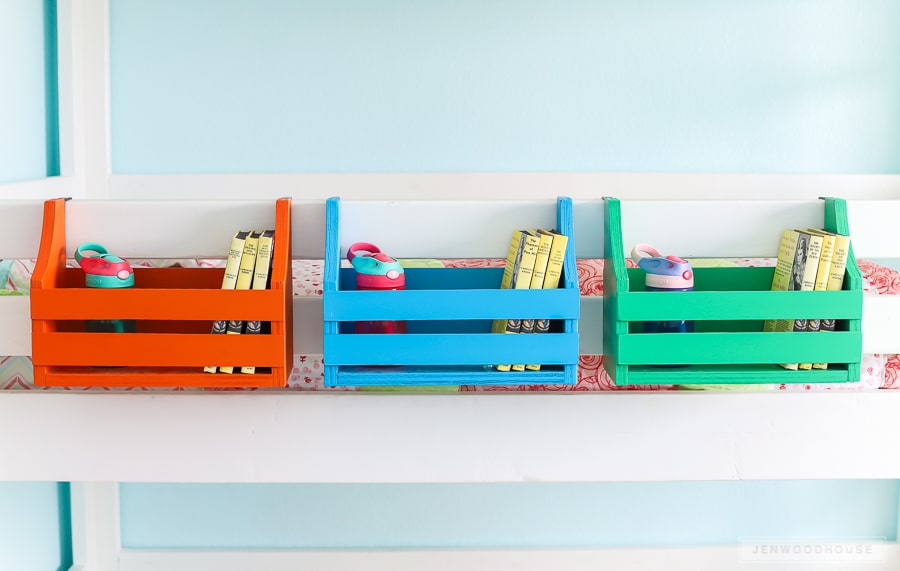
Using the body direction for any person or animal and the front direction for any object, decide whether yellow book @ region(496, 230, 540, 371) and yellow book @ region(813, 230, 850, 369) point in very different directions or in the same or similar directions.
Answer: same or similar directions
